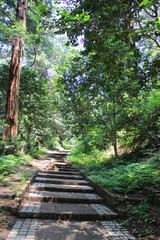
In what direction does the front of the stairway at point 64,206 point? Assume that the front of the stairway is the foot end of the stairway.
toward the camera
